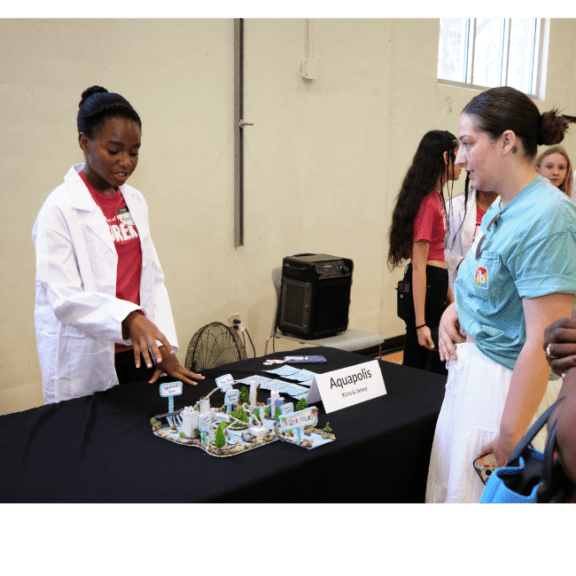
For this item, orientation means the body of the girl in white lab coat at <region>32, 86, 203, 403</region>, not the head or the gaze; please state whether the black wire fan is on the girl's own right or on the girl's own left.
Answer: on the girl's own left

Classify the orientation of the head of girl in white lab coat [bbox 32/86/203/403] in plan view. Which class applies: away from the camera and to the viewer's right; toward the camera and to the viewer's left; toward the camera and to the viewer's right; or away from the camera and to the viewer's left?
toward the camera and to the viewer's right

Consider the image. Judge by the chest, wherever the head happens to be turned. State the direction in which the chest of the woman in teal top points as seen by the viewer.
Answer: to the viewer's left

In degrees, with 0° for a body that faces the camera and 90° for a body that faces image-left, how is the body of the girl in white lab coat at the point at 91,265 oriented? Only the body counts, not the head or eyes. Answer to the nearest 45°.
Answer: approximately 315°

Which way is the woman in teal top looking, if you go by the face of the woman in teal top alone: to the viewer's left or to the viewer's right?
to the viewer's left

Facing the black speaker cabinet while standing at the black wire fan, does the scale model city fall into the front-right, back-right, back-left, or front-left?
back-right

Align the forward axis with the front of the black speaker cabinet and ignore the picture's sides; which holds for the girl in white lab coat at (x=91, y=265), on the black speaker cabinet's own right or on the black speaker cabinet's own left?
on the black speaker cabinet's own right

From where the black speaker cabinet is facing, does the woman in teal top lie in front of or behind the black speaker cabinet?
in front

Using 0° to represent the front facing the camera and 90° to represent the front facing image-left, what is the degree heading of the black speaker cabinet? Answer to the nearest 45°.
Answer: approximately 315°
